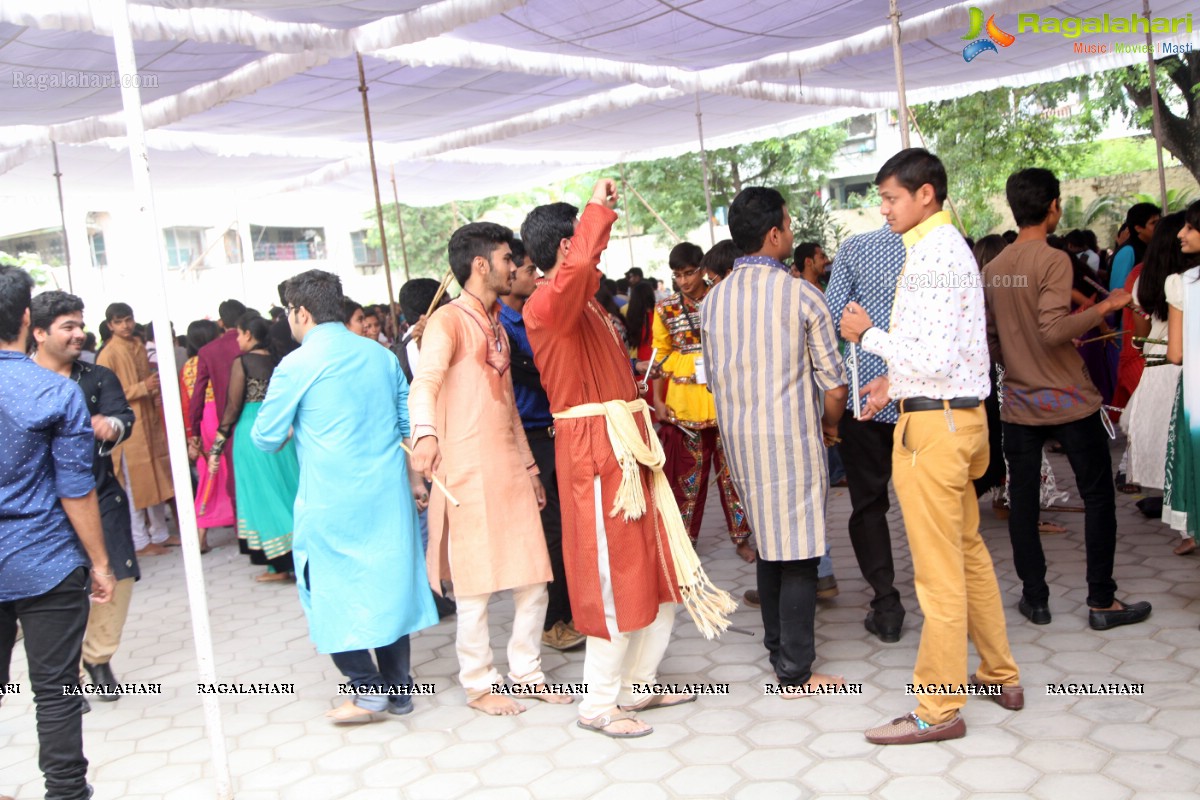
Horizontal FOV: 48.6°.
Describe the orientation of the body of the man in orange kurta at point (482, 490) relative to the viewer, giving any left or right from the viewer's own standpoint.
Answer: facing the viewer and to the right of the viewer

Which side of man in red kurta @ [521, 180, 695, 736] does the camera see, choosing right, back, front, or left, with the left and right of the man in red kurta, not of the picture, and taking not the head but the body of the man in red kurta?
right

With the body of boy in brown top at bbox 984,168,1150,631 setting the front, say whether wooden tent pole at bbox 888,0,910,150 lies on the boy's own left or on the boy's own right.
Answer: on the boy's own left

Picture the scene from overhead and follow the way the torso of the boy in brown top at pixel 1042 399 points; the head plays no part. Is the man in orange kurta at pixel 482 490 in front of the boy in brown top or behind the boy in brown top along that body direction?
behind

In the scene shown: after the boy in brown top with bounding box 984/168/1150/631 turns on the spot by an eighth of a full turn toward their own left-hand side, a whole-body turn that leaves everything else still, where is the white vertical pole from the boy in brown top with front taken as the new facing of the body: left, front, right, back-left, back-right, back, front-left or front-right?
back-left

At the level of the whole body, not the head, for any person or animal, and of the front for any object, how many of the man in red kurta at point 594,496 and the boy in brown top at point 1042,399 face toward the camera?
0

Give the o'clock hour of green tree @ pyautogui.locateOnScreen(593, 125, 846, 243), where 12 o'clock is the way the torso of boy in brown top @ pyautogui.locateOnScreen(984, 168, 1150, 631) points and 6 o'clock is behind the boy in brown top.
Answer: The green tree is roughly at 10 o'clock from the boy in brown top.

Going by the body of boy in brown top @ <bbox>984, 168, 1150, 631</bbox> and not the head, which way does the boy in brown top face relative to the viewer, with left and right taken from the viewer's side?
facing away from the viewer and to the right of the viewer

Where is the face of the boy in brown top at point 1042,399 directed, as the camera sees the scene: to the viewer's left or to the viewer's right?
to the viewer's right
